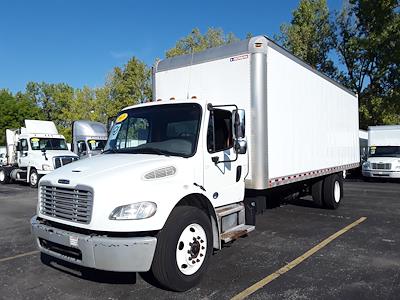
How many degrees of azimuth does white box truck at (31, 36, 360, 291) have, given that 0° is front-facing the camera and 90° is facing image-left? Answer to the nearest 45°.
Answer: approximately 45°

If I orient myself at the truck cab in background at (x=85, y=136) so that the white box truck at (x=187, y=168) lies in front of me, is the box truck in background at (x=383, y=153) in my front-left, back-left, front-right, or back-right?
front-left

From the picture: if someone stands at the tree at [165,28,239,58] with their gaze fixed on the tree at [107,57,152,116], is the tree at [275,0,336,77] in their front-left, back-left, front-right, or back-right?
back-left

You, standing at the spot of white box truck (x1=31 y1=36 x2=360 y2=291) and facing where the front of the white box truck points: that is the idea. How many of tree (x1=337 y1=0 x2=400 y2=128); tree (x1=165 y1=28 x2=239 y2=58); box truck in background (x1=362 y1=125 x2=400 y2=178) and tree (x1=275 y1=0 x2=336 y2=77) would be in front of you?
0

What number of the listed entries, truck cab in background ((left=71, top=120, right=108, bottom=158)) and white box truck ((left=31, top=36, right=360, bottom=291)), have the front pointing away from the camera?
0

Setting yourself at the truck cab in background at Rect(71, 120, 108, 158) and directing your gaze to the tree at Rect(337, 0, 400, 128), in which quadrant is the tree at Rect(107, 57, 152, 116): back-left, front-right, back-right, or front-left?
front-left

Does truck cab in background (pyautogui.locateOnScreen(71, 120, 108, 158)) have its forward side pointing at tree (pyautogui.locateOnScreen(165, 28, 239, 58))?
no

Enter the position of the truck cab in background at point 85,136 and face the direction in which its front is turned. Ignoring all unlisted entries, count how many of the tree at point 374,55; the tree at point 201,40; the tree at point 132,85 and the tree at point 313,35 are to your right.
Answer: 0

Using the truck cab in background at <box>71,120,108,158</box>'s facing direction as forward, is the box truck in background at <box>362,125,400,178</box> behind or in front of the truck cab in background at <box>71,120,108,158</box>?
in front

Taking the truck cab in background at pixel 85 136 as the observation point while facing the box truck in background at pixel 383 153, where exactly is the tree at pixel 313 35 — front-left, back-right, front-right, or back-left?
front-left

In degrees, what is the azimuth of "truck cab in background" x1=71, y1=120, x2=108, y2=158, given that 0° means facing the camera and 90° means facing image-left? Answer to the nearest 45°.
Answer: approximately 315°

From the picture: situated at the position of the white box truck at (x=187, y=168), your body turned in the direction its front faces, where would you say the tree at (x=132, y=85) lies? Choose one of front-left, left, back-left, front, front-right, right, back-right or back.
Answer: back-right

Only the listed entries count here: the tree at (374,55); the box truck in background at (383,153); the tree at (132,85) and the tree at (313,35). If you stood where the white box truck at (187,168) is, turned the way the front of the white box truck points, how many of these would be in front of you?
0

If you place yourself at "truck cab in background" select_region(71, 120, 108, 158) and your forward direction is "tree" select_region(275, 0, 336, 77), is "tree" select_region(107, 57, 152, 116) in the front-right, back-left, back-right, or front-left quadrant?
front-left

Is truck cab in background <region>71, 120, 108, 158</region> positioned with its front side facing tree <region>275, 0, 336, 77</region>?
no
